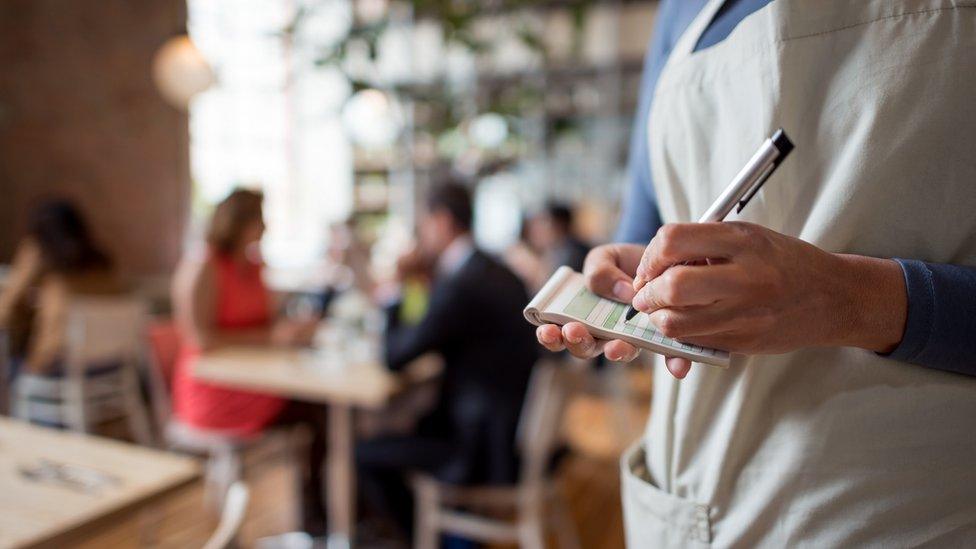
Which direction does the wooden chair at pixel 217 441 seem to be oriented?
to the viewer's right

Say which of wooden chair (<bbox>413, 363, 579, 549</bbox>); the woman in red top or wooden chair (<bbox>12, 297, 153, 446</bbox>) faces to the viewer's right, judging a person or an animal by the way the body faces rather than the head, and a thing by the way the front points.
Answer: the woman in red top

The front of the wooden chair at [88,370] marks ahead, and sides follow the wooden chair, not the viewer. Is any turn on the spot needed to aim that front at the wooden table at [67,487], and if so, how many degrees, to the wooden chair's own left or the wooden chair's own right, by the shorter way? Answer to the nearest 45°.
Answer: approximately 135° to the wooden chair's own left

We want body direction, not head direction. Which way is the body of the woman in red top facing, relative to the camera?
to the viewer's right

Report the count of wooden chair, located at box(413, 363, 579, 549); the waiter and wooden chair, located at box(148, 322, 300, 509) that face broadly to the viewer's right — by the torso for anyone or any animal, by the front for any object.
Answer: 1

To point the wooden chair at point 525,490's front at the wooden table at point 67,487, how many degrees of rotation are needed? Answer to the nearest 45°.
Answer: approximately 45° to its left

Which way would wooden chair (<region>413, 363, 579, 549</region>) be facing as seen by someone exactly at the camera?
facing to the left of the viewer

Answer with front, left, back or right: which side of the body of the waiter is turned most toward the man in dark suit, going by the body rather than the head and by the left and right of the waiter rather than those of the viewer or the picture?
right

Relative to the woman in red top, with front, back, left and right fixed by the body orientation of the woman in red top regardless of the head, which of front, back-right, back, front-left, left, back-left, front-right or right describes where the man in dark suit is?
front-right

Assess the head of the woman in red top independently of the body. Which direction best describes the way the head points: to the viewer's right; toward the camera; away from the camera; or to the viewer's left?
to the viewer's right

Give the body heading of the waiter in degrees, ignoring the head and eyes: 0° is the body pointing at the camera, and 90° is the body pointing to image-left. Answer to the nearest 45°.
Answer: approximately 45°

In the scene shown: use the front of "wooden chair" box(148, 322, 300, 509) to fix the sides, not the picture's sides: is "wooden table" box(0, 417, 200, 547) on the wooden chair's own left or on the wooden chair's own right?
on the wooden chair's own right

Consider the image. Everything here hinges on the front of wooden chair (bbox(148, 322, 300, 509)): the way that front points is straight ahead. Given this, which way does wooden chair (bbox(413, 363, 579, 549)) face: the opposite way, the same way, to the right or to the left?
the opposite way

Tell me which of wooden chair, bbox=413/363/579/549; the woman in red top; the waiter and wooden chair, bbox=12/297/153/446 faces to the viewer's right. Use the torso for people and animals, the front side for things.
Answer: the woman in red top

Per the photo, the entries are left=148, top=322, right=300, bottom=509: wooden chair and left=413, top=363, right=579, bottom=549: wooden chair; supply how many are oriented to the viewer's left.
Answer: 1
